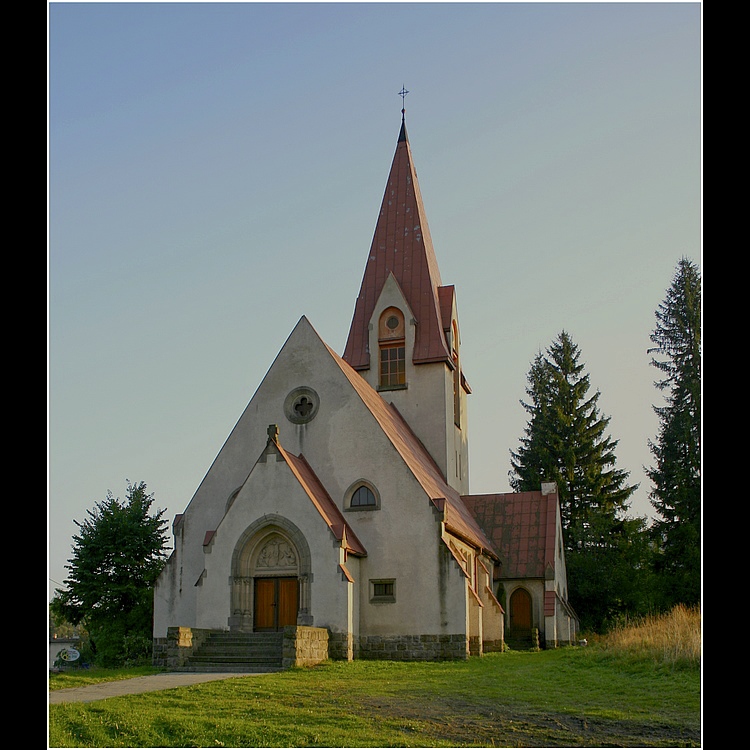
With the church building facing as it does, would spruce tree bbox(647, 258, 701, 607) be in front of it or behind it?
behind

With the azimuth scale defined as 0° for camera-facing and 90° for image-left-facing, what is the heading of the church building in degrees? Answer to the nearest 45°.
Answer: approximately 0°
